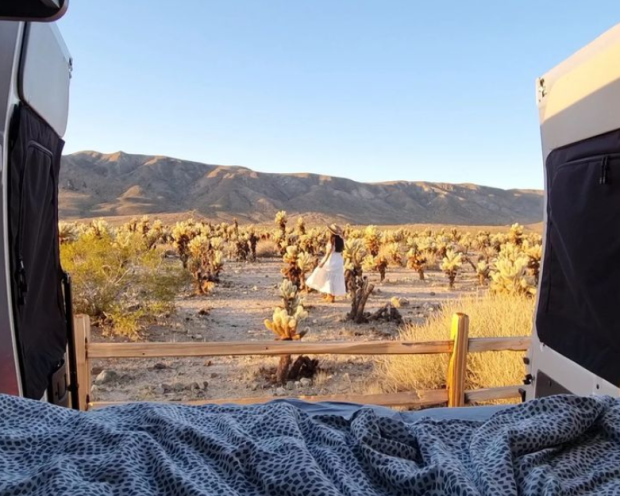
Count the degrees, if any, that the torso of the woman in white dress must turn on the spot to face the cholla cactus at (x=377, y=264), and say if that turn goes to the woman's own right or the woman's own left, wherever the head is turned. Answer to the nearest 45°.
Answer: approximately 45° to the woman's own right

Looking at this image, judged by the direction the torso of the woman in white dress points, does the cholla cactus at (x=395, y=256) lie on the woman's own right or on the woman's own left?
on the woman's own right

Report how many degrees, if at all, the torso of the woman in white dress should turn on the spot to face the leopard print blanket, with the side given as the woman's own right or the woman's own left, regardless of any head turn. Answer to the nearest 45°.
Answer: approximately 135° to the woman's own left

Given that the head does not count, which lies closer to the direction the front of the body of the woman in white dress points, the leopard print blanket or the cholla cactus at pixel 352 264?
the cholla cactus

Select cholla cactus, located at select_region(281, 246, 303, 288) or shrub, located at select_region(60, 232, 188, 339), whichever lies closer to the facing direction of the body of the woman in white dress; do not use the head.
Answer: the cholla cactus

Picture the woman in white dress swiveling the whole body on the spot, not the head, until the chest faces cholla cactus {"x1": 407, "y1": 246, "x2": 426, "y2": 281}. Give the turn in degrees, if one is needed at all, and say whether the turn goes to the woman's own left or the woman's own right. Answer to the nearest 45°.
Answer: approximately 90° to the woman's own right
